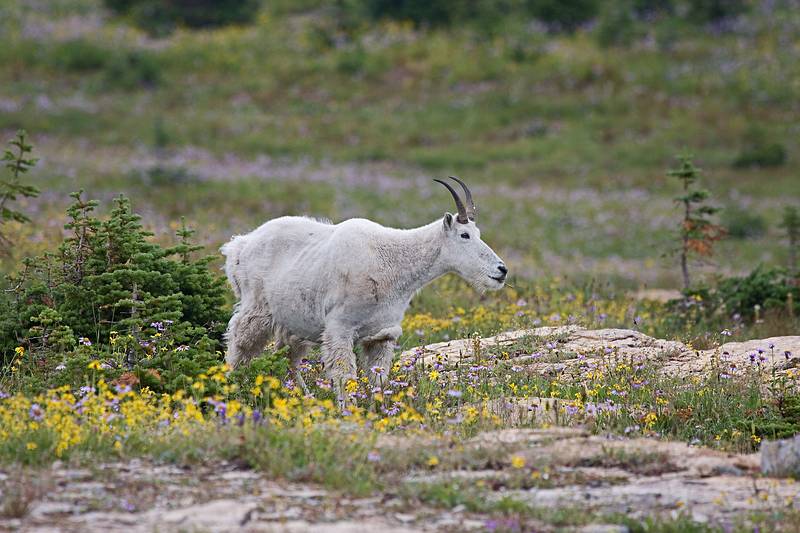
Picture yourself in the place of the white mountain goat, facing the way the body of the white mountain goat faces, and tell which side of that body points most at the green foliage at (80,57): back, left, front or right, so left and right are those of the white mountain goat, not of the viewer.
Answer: left

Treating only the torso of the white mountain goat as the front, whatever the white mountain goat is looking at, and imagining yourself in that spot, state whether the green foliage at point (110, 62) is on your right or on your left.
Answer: on your left

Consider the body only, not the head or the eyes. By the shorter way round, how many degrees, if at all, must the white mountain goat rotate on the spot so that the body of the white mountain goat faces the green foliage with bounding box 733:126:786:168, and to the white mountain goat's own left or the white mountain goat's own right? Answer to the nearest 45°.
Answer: approximately 45° to the white mountain goat's own left

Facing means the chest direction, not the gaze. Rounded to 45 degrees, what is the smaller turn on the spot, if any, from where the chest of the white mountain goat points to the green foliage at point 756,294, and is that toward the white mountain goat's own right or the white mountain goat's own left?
approximately 45° to the white mountain goat's own left

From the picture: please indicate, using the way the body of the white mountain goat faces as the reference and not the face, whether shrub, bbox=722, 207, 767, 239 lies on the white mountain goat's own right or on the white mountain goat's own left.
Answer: on the white mountain goat's own left

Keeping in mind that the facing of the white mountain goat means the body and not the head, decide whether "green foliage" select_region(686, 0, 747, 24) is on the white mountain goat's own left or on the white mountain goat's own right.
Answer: on the white mountain goat's own left

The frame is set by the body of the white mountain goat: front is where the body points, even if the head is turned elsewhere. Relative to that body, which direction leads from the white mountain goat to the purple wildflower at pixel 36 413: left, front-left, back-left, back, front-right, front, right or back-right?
back-right

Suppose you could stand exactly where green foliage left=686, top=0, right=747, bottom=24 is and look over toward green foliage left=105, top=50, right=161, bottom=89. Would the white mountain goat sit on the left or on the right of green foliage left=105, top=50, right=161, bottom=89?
left

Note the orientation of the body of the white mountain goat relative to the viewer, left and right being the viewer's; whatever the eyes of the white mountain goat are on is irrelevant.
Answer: facing to the right of the viewer
